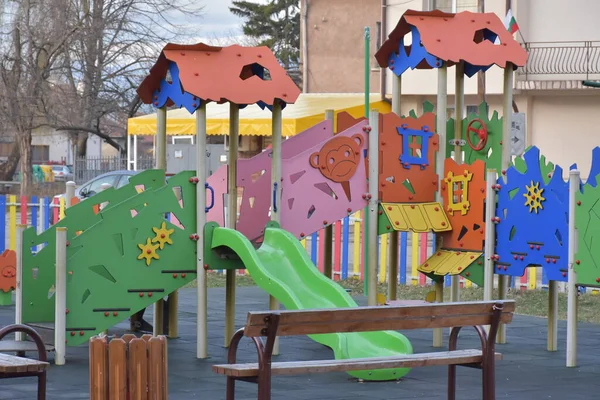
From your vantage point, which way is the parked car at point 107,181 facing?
to the viewer's left

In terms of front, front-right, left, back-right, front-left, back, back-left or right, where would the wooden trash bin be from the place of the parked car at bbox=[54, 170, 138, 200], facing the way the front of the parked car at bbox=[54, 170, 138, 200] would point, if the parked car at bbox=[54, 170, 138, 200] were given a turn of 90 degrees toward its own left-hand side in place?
front

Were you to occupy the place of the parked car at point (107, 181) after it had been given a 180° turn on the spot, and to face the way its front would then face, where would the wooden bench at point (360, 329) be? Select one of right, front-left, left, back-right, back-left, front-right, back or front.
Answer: right

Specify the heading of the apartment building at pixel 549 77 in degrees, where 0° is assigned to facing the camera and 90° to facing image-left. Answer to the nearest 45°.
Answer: approximately 0°

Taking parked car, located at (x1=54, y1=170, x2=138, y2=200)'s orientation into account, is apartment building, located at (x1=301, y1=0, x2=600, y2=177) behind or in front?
behind

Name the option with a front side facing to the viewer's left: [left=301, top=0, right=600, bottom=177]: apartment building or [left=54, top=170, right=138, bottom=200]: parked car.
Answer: the parked car

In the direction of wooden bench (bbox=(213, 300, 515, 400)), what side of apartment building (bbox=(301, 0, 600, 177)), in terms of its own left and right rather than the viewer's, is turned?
front

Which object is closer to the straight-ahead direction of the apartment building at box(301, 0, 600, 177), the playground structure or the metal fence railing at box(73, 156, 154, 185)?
the playground structure
